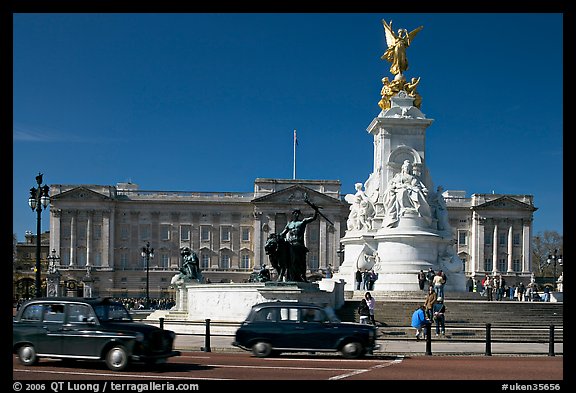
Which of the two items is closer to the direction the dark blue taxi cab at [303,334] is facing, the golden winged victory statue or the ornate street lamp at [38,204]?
the golden winged victory statue

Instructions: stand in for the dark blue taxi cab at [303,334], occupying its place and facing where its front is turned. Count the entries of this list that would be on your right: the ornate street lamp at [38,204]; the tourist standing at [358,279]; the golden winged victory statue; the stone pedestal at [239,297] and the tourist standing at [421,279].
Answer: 0

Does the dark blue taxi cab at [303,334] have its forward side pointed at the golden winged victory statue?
no

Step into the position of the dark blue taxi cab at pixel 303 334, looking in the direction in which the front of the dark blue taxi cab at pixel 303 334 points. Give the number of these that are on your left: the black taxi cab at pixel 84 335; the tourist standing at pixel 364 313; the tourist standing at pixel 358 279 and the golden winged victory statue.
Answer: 3

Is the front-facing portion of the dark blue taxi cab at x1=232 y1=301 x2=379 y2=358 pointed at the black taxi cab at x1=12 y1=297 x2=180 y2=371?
no

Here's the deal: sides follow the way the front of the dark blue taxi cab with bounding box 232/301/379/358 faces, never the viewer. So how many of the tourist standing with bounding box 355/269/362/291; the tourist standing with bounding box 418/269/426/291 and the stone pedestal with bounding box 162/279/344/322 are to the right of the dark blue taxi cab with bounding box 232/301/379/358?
0

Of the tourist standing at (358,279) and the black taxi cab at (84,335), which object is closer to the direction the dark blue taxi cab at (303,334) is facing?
the tourist standing

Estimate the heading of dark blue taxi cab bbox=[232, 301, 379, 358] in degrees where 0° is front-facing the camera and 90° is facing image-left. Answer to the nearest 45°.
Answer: approximately 270°

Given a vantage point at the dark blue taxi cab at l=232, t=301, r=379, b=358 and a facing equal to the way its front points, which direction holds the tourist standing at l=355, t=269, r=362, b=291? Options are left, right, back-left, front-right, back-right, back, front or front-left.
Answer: left

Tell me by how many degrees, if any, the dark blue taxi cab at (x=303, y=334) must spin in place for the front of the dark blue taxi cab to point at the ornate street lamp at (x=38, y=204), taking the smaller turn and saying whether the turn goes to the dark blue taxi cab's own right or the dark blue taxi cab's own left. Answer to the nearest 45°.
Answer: approximately 135° to the dark blue taxi cab's own left

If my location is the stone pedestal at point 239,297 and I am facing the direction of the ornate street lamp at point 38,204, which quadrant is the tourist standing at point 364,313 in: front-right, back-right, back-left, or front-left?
back-left

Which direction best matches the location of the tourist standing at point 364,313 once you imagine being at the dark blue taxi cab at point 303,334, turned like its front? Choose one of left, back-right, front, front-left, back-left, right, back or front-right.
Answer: left

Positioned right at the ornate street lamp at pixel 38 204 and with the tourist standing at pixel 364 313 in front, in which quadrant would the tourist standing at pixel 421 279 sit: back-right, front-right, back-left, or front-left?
front-left

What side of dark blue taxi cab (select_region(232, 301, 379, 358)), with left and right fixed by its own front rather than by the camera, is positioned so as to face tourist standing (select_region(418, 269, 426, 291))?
left
